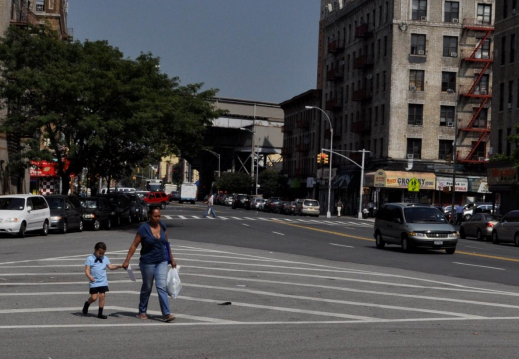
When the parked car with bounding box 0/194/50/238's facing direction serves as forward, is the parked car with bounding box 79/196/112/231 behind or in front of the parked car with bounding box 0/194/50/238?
behind

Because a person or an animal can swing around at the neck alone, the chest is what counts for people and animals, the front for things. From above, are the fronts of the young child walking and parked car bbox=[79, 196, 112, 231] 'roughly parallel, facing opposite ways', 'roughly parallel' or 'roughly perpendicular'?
roughly perpendicular

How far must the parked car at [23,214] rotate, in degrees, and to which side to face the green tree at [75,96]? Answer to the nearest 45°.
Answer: approximately 135° to its right

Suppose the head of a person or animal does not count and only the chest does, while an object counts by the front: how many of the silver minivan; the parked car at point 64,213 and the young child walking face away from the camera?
0

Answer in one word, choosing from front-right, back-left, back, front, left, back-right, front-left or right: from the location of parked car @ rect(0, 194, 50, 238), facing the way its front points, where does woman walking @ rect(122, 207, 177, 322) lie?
front-left

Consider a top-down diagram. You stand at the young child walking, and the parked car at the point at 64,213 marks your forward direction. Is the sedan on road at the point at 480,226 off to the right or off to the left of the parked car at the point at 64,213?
right

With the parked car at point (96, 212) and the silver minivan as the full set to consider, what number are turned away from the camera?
0

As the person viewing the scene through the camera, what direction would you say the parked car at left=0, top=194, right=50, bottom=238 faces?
facing the viewer and to the left of the viewer
